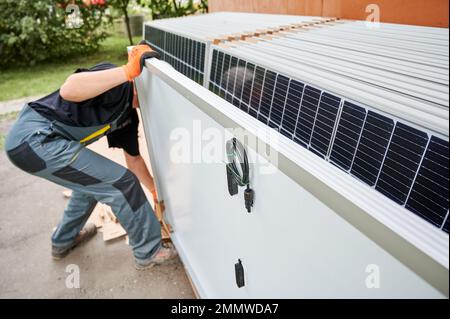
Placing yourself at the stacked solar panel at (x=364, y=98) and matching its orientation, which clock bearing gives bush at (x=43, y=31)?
The bush is roughly at 3 o'clock from the stacked solar panel.

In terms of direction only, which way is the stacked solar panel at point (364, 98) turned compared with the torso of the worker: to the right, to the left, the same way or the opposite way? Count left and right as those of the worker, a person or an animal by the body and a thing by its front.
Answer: the opposite way

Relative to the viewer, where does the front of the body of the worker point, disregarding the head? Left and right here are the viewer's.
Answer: facing to the right of the viewer

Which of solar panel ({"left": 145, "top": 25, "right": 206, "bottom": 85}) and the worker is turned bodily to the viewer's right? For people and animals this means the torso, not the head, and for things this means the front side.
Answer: the worker

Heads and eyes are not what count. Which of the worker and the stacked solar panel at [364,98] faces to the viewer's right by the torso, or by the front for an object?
the worker

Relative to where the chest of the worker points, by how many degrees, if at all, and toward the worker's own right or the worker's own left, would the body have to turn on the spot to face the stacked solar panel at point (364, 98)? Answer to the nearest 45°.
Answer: approximately 45° to the worker's own right
